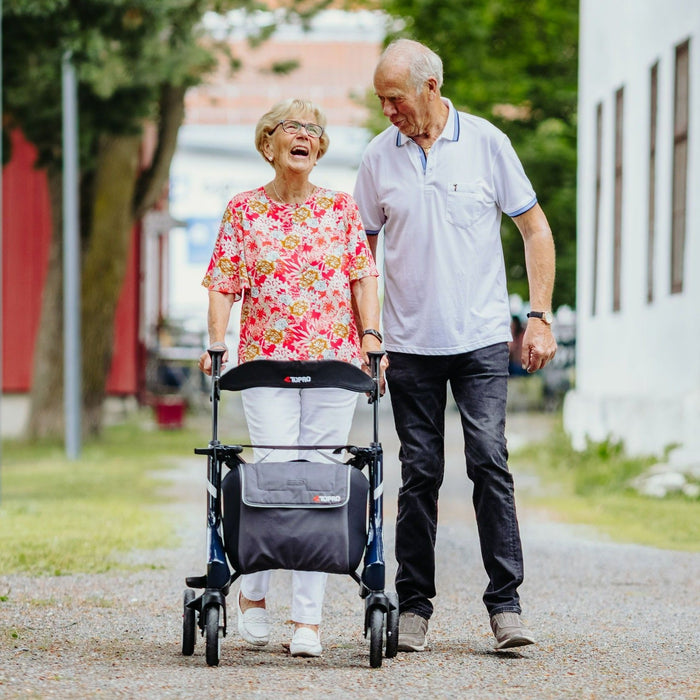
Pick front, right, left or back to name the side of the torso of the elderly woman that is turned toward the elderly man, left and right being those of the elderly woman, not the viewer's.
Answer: left

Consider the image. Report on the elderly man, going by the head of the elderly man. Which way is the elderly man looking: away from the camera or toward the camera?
toward the camera

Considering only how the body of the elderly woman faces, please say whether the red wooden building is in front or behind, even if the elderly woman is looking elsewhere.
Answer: behind

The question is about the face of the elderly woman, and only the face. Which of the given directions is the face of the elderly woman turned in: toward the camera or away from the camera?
toward the camera

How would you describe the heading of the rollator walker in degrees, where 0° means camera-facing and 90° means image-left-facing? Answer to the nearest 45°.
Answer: approximately 0°

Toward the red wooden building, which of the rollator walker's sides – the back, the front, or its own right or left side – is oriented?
back

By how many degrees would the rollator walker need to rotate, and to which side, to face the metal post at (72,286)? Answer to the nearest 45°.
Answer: approximately 180°

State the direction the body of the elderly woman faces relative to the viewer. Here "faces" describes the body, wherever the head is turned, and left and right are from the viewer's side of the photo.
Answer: facing the viewer
